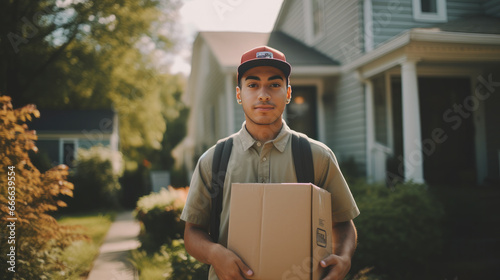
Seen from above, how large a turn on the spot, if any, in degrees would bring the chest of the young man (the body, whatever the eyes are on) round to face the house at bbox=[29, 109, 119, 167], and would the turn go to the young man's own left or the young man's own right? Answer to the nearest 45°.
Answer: approximately 135° to the young man's own right

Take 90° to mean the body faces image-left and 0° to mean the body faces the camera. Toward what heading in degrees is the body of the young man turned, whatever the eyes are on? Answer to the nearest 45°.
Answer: approximately 0°

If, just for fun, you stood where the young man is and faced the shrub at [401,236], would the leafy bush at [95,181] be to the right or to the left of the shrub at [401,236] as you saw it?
left

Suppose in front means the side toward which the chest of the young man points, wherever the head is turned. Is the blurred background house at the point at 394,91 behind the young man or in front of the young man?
behind

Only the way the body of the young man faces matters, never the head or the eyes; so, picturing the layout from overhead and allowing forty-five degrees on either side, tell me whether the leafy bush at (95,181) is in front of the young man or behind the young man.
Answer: behind

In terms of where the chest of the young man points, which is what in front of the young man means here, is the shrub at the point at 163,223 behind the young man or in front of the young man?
behind
